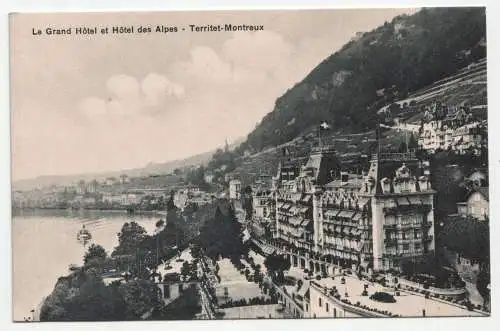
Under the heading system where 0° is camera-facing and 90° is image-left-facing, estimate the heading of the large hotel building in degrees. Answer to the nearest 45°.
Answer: approximately 45°

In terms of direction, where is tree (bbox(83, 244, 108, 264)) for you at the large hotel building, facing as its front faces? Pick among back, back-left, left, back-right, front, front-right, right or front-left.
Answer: front-right

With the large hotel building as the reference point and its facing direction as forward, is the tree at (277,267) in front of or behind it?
in front

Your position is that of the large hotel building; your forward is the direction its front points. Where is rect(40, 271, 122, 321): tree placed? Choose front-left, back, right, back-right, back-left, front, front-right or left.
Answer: front-right
